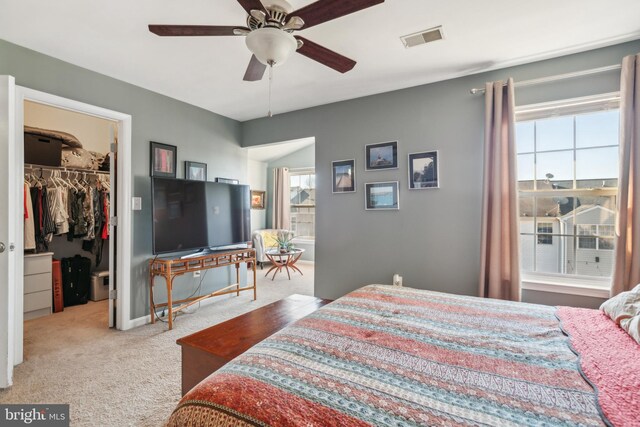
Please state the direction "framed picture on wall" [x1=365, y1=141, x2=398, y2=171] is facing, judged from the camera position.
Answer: facing the viewer

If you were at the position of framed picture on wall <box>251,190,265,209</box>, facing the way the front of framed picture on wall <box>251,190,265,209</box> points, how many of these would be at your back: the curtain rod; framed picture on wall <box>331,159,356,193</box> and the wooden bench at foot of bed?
0

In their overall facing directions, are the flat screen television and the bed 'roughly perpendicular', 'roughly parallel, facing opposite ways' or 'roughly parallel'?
roughly parallel, facing opposite ways

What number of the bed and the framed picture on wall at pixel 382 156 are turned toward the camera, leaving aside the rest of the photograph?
1

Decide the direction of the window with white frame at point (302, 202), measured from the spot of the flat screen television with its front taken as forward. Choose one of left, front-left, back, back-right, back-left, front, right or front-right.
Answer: left

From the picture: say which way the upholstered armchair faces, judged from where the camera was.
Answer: facing the viewer and to the right of the viewer

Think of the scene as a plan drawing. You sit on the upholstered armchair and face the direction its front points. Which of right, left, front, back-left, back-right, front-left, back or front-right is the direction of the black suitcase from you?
right

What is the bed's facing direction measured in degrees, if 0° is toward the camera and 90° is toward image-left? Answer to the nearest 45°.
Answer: approximately 90°

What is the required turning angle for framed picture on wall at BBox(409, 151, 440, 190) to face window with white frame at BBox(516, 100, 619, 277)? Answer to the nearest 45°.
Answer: approximately 90° to its left

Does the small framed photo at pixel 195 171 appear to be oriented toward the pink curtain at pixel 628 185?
yes

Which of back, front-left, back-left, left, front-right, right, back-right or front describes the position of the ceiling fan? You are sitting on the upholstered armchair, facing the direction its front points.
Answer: front-right

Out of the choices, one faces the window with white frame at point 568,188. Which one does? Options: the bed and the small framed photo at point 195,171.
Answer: the small framed photo

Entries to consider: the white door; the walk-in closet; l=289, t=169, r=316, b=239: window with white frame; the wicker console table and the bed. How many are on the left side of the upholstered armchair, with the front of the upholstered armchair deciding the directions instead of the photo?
1

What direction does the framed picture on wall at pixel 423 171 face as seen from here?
toward the camera

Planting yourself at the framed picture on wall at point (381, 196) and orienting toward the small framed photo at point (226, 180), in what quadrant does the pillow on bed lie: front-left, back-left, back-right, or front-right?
back-left

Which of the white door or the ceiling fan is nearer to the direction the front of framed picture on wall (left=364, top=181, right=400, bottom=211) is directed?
the ceiling fan

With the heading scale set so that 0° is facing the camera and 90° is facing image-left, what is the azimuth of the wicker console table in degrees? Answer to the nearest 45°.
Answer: approximately 315°

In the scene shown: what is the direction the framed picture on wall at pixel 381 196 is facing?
toward the camera

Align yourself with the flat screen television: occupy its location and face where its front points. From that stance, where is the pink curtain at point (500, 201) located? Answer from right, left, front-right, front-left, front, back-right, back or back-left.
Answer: front

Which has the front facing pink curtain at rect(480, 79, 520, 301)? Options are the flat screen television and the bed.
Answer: the flat screen television

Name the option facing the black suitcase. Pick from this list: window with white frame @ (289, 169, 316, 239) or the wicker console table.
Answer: the window with white frame
